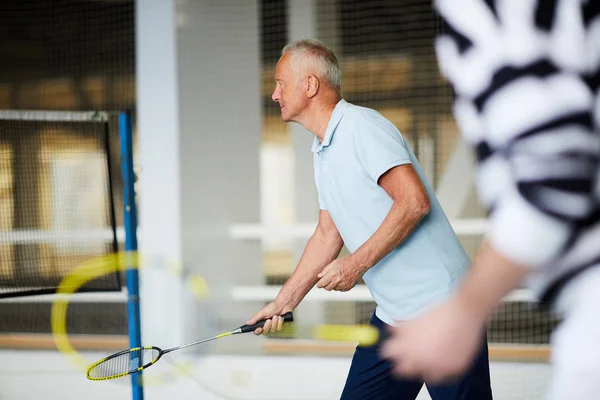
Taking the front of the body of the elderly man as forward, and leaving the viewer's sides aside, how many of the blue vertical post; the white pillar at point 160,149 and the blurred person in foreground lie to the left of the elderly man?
1

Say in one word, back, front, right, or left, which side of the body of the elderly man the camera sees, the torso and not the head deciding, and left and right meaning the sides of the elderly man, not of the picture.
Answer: left

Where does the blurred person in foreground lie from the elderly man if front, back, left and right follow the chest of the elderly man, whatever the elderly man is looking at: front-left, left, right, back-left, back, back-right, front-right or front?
left

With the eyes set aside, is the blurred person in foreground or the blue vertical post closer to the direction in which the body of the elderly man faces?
the blue vertical post

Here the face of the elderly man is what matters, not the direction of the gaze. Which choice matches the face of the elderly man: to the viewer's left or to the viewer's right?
to the viewer's left

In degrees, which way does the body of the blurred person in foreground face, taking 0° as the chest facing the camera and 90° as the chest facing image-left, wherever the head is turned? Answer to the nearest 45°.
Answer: approximately 90°

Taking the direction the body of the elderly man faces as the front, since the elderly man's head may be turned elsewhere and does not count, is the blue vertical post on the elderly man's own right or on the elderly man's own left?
on the elderly man's own right

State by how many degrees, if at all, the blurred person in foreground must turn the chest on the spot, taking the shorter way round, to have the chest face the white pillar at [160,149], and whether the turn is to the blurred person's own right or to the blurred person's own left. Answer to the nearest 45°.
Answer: approximately 45° to the blurred person's own right

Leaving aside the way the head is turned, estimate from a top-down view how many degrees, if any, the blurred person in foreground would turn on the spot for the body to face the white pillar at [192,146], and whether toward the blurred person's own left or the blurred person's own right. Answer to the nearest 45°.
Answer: approximately 45° to the blurred person's own right

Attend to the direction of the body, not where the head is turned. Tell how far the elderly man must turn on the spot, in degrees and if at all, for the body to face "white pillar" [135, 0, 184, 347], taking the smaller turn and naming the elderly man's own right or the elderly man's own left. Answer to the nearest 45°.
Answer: approximately 45° to the elderly man's own right

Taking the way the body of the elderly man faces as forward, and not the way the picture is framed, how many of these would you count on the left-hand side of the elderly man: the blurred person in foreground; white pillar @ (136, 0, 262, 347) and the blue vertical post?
1
